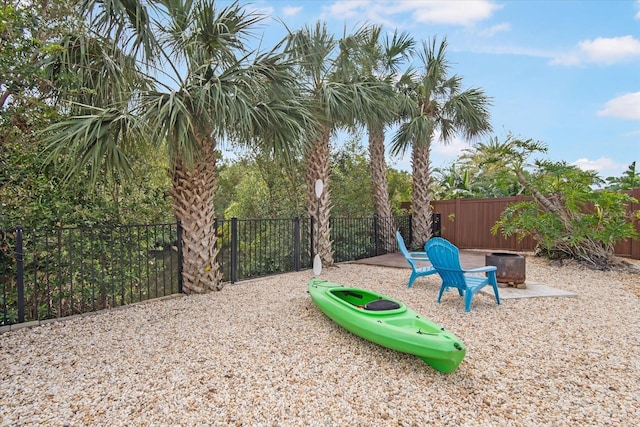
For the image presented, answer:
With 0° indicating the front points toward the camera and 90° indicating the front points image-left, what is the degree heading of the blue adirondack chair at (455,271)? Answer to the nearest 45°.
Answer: approximately 225°

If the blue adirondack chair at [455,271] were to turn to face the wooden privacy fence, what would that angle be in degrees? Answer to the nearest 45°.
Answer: approximately 45° to its left
